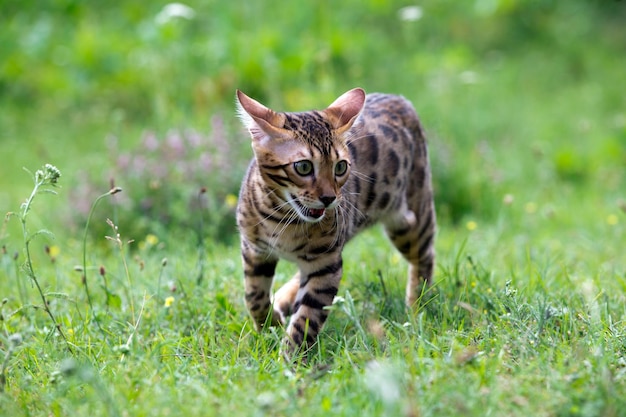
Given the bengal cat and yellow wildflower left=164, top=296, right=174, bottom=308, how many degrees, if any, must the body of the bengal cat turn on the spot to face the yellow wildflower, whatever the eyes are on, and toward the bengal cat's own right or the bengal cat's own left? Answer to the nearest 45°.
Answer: approximately 45° to the bengal cat's own right

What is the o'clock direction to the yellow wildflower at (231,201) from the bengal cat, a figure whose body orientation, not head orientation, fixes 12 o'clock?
The yellow wildflower is roughly at 4 o'clock from the bengal cat.

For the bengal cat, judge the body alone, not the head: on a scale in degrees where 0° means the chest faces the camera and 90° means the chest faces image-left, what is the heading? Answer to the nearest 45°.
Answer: approximately 45°
